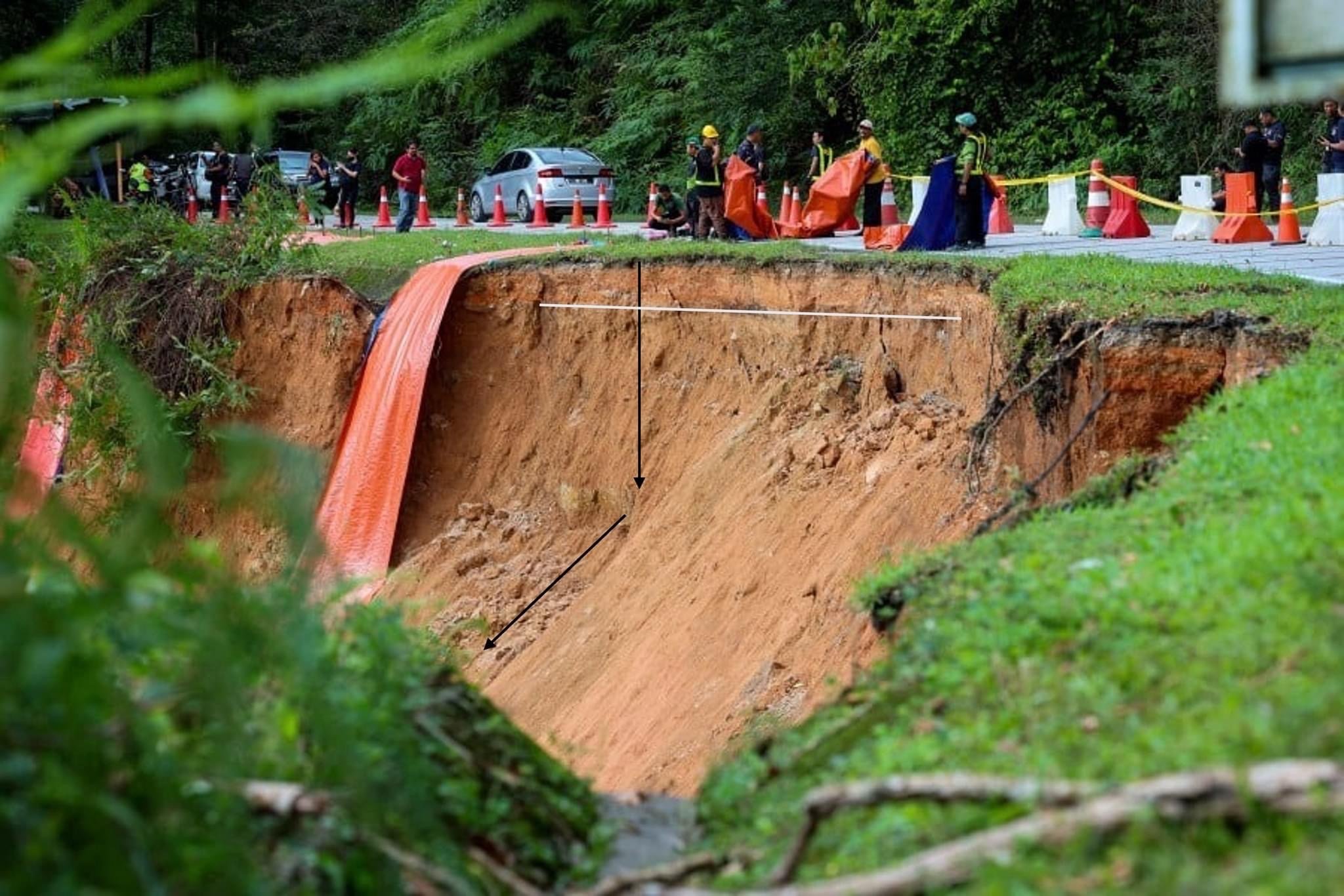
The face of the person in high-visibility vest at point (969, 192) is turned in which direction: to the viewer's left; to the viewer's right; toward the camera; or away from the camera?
to the viewer's left

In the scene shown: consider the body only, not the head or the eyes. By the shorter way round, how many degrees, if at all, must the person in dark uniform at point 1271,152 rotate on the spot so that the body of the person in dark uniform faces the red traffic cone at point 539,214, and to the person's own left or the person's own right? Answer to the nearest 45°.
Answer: approximately 45° to the person's own right

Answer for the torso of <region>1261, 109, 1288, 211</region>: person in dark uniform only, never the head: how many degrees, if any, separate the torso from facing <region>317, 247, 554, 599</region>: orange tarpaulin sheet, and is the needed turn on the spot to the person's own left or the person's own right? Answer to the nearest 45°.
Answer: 0° — they already face it

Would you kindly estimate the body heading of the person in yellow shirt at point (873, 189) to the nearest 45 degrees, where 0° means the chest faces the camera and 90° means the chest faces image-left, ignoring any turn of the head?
approximately 45°

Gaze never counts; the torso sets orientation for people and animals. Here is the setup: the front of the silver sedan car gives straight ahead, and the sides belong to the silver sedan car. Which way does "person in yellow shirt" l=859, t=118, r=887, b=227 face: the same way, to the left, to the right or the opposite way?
to the left

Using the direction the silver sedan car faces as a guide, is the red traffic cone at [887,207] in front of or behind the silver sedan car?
behind

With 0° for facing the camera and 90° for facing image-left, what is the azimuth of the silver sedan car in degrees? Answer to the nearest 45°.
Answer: approximately 135°

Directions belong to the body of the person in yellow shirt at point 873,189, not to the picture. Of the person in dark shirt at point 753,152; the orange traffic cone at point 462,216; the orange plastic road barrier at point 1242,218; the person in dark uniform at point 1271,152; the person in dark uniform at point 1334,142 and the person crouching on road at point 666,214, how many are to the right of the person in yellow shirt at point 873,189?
3

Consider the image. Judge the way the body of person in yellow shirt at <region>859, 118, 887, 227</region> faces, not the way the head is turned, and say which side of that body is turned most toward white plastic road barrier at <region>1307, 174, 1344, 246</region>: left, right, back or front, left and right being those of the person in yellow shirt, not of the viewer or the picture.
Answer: left

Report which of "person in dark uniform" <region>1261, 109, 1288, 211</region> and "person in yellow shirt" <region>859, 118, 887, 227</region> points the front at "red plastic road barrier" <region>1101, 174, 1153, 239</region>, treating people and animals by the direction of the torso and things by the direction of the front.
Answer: the person in dark uniform

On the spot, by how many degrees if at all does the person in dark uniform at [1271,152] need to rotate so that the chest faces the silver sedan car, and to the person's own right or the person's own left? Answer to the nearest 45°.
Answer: approximately 90° to the person's own right
